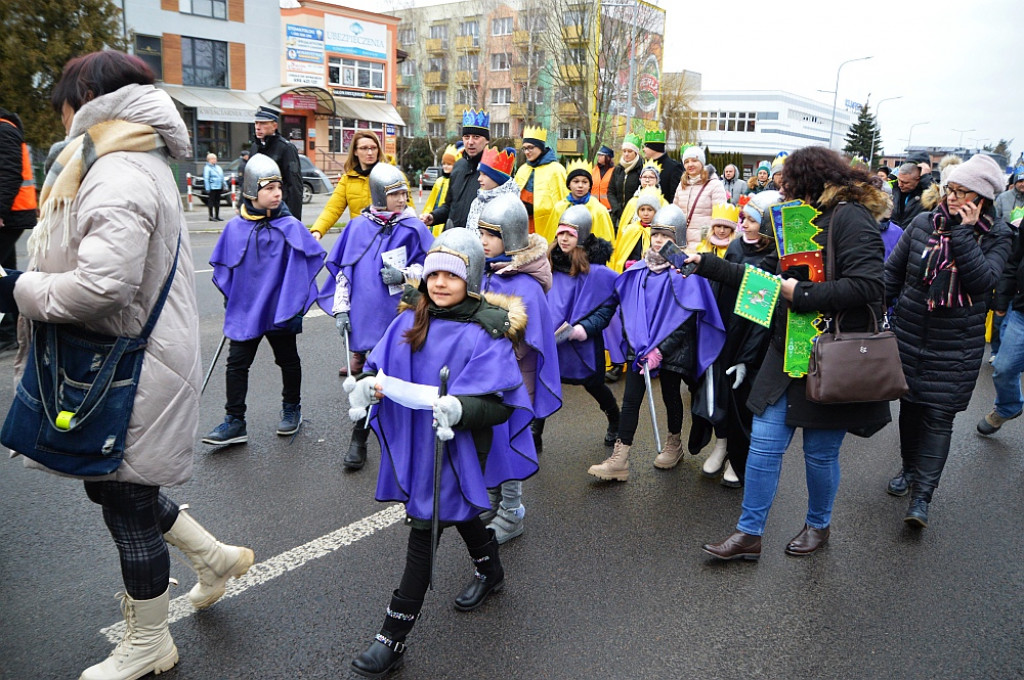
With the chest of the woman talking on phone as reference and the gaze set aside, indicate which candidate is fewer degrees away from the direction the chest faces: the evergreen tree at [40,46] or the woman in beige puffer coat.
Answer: the woman in beige puffer coat

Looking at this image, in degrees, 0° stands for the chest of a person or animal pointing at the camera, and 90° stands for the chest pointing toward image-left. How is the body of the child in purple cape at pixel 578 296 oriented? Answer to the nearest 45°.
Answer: approximately 45°

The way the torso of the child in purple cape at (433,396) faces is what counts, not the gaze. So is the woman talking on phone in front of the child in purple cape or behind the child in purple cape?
behind

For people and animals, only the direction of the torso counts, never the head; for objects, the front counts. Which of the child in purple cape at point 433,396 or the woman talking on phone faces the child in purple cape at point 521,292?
the woman talking on phone

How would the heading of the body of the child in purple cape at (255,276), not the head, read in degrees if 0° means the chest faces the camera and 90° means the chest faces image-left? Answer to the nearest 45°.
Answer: approximately 45°

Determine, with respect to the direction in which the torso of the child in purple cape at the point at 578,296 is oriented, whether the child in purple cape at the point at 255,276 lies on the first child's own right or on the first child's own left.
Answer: on the first child's own right

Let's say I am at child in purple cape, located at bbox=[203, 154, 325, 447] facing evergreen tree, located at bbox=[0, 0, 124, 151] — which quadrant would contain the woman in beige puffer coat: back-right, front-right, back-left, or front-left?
back-left
